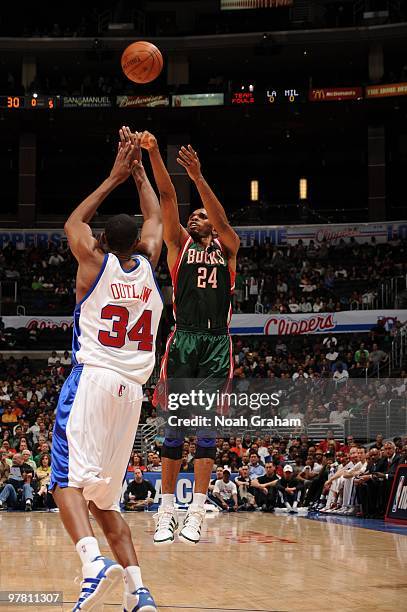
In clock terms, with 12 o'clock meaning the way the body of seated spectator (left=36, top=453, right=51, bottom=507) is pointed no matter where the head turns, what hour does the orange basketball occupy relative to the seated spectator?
The orange basketball is roughly at 12 o'clock from the seated spectator.

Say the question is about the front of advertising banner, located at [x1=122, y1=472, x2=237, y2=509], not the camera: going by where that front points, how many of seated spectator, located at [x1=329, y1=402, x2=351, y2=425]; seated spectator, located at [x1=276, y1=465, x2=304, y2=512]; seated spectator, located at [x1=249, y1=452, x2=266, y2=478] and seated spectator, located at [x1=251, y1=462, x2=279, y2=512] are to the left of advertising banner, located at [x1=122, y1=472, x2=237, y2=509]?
4

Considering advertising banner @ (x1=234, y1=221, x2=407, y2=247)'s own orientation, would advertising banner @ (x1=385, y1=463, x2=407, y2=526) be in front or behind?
in front

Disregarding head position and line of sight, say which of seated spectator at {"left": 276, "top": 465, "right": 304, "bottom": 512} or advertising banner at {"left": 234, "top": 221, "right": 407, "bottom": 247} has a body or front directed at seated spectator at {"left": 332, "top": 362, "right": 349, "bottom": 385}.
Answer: the advertising banner

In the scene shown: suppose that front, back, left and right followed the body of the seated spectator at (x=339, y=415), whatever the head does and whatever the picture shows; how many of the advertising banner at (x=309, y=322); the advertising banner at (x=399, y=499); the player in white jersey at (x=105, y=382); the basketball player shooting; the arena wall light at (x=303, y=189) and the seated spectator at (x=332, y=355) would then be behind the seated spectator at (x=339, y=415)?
3

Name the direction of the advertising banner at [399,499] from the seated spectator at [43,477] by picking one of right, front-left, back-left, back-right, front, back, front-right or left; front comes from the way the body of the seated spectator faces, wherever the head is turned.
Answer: front-left

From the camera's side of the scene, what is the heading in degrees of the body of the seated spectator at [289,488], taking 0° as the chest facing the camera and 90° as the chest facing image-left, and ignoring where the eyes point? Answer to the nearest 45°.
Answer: approximately 0°

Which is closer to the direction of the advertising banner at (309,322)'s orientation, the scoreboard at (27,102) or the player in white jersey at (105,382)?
the player in white jersey

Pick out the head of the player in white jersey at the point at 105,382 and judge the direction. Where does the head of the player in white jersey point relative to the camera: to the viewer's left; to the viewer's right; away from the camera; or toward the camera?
away from the camera

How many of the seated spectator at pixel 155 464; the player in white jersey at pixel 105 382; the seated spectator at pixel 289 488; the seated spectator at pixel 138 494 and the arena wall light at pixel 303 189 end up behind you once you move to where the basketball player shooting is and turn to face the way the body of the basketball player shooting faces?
4
